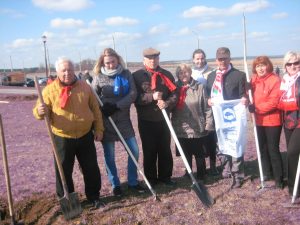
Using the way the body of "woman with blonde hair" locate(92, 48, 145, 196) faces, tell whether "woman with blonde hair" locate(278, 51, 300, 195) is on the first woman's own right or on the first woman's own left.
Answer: on the first woman's own left

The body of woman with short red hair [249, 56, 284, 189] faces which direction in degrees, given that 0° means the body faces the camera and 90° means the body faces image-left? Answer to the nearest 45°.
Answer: approximately 45°

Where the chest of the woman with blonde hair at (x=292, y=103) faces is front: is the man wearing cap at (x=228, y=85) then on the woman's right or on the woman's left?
on the woman's right

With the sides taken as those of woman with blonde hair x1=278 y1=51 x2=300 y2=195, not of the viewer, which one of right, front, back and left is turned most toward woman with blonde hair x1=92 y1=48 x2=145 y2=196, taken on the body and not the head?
right

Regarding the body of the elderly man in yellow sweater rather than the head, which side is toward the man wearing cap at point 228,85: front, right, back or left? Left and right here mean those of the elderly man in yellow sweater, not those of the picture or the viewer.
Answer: left

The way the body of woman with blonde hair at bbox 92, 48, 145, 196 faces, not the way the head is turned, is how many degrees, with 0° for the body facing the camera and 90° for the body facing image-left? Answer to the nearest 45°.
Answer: approximately 0°
